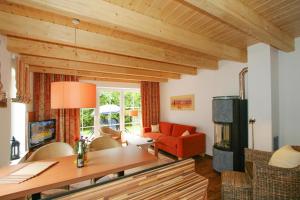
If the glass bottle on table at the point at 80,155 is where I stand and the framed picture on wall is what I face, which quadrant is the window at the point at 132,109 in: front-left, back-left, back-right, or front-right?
front-left

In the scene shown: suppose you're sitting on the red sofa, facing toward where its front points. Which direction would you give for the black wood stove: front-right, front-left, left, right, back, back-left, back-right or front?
left

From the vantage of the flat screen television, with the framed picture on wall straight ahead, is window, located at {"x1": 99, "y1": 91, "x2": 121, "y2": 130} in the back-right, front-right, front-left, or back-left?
front-left

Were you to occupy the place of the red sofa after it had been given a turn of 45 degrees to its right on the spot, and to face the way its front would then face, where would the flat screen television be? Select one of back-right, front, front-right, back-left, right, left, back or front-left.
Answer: front

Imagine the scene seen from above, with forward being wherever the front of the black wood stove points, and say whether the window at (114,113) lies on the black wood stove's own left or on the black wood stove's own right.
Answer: on the black wood stove's own right

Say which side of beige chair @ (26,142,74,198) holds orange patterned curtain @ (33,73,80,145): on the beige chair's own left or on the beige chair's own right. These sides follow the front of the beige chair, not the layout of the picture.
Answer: on the beige chair's own left

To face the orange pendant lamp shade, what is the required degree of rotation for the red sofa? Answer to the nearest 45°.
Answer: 0° — it already faces it

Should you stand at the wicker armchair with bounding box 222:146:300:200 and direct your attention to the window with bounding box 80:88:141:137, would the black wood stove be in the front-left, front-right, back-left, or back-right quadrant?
front-right

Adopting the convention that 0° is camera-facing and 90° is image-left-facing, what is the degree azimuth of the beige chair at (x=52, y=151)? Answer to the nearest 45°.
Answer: approximately 315°

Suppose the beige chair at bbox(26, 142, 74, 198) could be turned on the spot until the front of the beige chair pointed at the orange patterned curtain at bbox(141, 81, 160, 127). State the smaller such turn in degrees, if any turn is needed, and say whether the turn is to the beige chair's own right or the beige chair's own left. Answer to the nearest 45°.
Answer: approximately 90° to the beige chair's own left

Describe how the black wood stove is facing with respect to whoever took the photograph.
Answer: facing the viewer and to the left of the viewer

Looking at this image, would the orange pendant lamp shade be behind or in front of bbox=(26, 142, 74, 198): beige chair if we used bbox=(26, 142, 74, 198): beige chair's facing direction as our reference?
in front

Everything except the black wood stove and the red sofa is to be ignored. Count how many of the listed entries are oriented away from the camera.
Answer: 0

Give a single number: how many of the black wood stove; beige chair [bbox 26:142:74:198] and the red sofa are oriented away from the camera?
0

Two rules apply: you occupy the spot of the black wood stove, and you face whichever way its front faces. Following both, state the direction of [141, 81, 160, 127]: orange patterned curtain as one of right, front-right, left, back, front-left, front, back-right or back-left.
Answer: right

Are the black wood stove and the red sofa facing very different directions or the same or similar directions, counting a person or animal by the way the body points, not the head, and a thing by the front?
same or similar directions
